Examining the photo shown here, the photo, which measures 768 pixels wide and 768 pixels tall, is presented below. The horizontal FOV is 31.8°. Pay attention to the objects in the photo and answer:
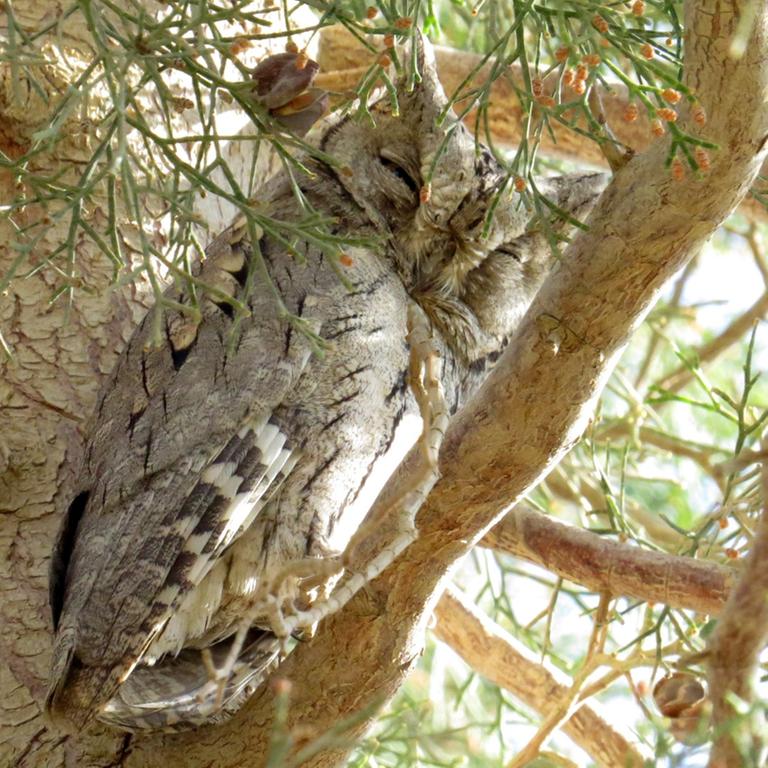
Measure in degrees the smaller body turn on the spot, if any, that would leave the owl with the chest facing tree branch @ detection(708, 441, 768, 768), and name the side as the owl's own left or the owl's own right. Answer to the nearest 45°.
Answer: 0° — it already faces it

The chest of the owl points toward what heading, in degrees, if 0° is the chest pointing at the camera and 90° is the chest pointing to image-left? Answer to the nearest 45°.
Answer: approximately 315°

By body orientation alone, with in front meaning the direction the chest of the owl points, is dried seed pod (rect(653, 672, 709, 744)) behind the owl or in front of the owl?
in front

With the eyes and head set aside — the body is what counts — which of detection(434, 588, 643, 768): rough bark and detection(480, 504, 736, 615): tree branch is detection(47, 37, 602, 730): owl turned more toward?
the tree branch
